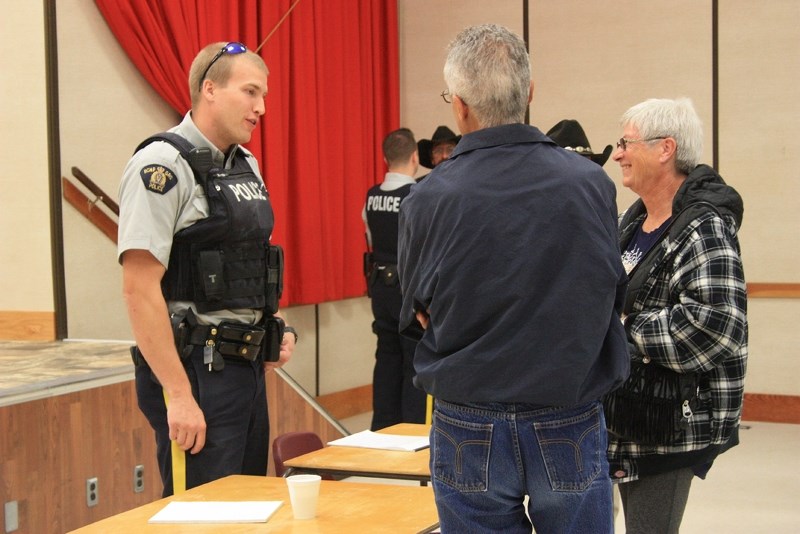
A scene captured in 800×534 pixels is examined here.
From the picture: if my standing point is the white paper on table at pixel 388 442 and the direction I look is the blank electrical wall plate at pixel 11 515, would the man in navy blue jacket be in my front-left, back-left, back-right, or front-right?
back-left

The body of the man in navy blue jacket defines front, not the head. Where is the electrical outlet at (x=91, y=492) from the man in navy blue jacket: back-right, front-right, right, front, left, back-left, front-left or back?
front-left

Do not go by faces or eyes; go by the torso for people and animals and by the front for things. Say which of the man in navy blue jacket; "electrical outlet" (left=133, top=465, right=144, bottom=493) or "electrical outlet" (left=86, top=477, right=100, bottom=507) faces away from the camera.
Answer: the man in navy blue jacket

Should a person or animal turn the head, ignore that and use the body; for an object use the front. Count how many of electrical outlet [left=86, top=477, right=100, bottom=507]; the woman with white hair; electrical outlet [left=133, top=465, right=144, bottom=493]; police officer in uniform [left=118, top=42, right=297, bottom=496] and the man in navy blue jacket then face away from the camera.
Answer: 1

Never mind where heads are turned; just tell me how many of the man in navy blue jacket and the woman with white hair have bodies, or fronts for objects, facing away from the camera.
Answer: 1

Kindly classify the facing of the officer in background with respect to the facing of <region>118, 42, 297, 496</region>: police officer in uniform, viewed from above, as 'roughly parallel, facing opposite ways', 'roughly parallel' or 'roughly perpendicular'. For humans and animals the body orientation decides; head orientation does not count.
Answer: roughly perpendicular

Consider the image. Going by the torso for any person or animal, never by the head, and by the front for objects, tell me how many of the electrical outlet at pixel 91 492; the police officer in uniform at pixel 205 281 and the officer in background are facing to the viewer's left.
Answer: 0

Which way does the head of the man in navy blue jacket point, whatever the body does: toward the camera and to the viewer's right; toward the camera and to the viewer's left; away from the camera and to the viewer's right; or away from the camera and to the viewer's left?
away from the camera and to the viewer's left

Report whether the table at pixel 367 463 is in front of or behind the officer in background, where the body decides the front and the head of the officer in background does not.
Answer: behind

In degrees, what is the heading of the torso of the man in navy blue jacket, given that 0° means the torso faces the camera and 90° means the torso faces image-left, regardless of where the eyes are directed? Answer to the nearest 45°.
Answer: approximately 180°

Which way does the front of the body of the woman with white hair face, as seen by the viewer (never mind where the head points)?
to the viewer's left

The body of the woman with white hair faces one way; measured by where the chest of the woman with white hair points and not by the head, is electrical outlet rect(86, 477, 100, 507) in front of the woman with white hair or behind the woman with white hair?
in front

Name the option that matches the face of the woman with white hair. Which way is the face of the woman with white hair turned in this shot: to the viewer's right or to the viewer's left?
to the viewer's left

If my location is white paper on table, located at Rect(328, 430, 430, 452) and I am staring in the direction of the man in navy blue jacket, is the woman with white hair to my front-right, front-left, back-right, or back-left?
front-left

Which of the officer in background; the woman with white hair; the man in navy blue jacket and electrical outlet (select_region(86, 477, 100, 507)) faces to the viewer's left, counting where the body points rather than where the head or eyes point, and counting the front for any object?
the woman with white hair
